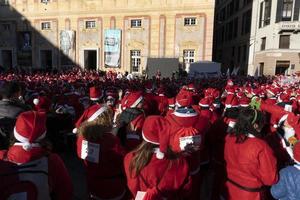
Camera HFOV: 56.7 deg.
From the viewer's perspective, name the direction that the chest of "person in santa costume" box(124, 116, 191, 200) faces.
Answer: away from the camera

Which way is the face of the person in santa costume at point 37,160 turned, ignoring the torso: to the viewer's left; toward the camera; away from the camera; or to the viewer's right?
away from the camera

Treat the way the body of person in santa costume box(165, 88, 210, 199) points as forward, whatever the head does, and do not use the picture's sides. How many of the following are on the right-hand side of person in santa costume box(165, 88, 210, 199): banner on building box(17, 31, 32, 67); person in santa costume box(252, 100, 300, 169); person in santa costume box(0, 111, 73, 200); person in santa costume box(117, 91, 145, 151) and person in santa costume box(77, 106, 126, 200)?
1

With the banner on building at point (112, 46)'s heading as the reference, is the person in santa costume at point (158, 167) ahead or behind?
ahead

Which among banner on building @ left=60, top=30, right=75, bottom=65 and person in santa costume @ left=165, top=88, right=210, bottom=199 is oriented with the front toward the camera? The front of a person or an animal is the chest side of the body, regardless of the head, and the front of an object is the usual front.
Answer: the banner on building

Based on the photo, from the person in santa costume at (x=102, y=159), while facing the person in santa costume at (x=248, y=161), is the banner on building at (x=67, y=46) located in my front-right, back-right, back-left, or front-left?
back-left

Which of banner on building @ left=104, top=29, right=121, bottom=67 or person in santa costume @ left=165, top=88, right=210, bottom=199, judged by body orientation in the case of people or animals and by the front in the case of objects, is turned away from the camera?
the person in santa costume

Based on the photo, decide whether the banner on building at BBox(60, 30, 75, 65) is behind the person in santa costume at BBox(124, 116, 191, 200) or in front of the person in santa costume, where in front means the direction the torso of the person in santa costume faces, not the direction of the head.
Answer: in front

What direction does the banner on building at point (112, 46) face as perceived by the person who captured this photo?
facing the viewer

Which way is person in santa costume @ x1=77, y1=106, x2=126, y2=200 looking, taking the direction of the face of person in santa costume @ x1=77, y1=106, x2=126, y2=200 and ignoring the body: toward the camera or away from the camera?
away from the camera

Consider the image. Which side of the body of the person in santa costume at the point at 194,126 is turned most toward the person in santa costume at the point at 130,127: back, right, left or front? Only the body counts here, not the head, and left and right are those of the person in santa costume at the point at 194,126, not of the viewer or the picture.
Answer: left

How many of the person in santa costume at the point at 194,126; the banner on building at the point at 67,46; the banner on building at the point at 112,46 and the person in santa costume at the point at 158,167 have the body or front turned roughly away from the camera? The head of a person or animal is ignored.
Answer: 2

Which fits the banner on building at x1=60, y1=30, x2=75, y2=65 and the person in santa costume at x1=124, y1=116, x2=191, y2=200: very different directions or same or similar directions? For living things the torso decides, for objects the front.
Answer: very different directions

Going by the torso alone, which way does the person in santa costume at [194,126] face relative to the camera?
away from the camera

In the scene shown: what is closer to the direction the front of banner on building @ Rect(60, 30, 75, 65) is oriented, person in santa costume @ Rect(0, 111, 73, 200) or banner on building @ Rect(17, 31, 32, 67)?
the person in santa costume

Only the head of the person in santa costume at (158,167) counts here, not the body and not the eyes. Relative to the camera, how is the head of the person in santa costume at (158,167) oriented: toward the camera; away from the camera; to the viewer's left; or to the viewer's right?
away from the camera

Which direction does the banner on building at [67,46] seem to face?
toward the camera

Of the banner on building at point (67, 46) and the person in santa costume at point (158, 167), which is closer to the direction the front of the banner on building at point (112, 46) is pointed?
the person in santa costume

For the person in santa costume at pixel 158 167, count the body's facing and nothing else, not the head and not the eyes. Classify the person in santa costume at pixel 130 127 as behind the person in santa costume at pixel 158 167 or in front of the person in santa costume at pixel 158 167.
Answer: in front

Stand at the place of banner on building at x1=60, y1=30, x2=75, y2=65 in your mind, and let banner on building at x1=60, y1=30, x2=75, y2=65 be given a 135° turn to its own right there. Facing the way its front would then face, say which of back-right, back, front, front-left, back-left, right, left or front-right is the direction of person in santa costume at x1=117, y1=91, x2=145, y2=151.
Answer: back-left
